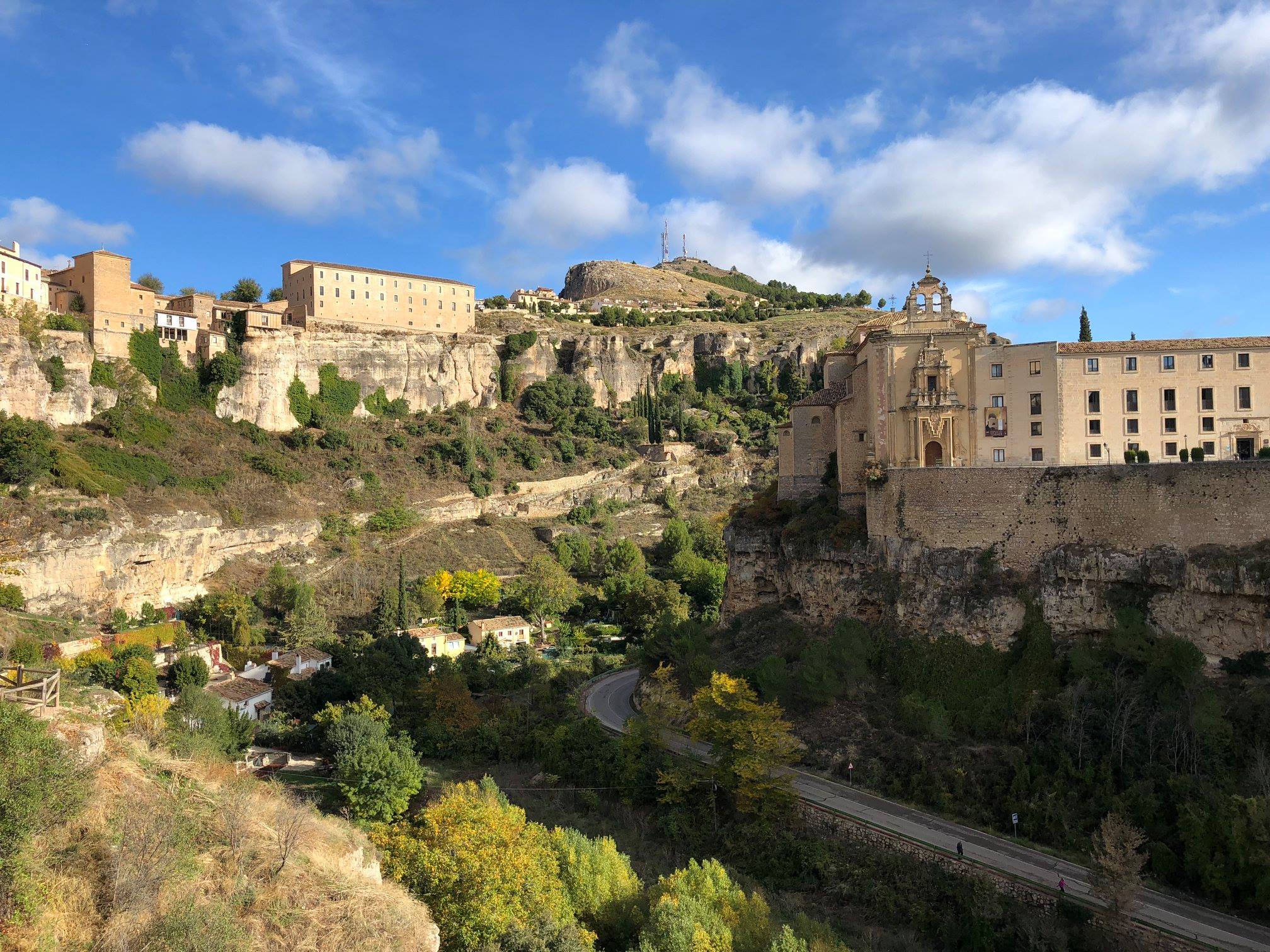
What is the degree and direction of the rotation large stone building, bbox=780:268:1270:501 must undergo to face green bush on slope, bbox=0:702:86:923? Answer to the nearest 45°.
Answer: approximately 45° to its right

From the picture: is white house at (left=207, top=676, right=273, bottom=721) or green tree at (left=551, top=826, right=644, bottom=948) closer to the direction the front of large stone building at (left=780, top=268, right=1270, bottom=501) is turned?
the green tree

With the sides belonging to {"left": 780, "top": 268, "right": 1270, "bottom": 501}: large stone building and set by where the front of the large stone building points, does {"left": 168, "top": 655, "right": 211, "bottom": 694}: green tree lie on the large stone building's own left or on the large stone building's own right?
on the large stone building's own right

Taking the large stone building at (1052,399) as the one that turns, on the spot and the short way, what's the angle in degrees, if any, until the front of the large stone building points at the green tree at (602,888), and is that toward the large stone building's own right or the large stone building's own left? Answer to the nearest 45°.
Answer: approximately 45° to the large stone building's own right

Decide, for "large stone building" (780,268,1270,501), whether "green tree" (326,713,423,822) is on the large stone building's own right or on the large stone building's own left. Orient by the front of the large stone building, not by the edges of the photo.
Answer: on the large stone building's own right

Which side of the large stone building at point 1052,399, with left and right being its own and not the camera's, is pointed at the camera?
front

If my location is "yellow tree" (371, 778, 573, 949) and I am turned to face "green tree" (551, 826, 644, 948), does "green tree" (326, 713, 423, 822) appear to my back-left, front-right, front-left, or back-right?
back-left

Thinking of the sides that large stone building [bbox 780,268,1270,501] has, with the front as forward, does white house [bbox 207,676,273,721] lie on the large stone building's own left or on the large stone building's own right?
on the large stone building's own right

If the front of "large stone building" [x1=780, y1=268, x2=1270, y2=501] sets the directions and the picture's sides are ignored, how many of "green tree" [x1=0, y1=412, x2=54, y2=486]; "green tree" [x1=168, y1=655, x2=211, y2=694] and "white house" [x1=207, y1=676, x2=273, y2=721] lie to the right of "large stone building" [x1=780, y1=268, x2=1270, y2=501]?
3

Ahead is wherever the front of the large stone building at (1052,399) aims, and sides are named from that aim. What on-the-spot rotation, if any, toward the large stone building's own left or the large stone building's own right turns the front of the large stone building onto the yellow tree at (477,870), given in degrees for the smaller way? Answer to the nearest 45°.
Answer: approximately 45° to the large stone building's own right

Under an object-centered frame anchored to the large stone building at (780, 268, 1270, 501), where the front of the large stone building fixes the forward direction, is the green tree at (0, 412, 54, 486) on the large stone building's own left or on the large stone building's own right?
on the large stone building's own right
